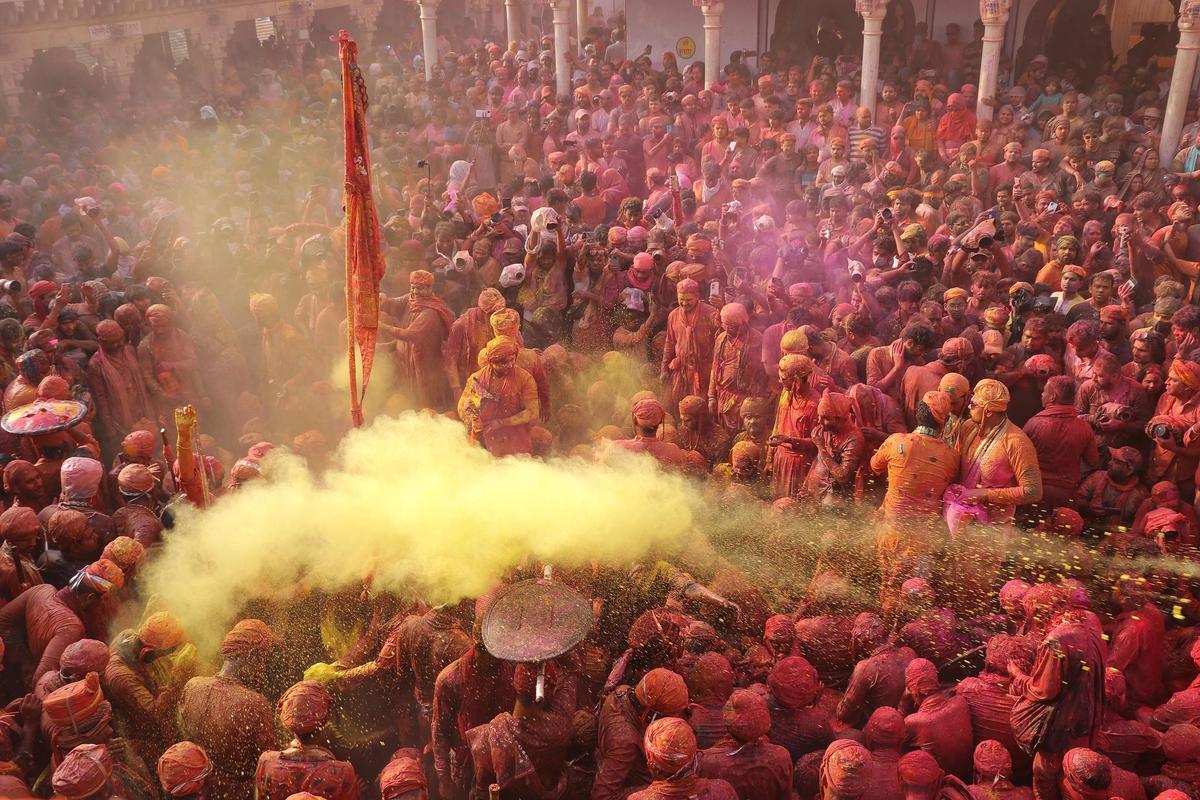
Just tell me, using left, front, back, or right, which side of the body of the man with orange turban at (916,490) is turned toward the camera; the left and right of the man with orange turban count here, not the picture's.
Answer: back

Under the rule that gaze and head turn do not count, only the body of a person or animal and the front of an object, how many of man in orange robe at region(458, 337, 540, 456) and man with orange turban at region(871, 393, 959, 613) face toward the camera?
1

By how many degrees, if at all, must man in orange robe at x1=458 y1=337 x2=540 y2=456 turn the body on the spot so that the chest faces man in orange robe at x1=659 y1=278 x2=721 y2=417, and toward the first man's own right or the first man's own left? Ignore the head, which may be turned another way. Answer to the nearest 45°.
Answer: approximately 135° to the first man's own left

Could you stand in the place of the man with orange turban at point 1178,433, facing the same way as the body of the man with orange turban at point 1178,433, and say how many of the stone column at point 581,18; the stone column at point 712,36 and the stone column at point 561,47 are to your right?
3

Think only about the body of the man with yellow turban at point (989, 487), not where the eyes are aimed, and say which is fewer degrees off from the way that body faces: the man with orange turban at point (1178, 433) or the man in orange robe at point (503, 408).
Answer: the man in orange robe

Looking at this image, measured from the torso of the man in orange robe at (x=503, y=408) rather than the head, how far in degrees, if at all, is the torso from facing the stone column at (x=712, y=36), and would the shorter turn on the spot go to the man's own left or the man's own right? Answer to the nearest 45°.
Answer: approximately 180°

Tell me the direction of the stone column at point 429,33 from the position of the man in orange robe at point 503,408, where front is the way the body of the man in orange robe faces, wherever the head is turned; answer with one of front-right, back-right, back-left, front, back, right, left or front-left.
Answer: back

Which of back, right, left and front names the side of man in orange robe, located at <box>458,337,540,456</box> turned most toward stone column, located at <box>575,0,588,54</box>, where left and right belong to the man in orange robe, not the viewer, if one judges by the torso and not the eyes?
back

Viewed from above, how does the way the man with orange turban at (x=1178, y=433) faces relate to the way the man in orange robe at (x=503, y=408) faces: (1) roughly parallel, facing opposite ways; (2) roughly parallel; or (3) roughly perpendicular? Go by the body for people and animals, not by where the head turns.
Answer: roughly perpendicular

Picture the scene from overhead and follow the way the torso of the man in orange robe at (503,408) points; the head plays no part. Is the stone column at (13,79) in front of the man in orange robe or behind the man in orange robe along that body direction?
behind

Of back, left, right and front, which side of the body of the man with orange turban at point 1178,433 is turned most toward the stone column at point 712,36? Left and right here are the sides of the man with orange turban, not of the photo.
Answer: right

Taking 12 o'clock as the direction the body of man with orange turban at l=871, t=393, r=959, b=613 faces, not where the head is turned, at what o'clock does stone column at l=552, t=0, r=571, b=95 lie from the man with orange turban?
The stone column is roughly at 11 o'clock from the man with orange turban.
